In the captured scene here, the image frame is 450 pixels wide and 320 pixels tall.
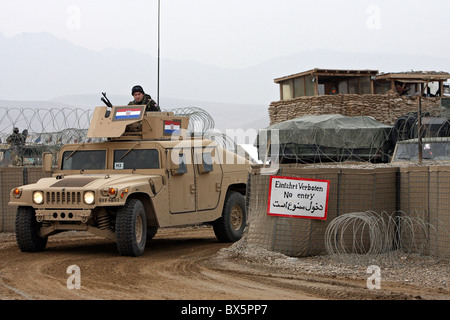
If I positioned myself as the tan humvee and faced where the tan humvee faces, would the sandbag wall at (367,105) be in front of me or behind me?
behind

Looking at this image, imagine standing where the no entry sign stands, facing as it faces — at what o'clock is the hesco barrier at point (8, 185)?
The hesco barrier is roughly at 4 o'clock from the no entry sign.

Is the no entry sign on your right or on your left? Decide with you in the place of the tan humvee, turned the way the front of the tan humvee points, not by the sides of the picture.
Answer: on your left

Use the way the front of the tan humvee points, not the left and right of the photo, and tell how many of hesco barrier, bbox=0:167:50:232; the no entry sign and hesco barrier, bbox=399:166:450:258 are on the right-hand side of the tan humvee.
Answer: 1

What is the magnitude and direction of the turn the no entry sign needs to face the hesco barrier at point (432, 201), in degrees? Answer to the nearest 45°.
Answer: approximately 90° to its left

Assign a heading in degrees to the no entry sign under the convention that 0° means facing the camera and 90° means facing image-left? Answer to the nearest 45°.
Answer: approximately 0°

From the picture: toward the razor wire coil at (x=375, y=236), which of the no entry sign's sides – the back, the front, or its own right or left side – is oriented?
left

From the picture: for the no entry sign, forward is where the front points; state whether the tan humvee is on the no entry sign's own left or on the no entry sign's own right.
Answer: on the no entry sign's own right

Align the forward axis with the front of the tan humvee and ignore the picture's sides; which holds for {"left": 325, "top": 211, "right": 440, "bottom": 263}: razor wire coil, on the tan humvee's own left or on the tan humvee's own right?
on the tan humvee's own left

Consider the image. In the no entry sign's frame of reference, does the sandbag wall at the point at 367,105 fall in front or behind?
behind

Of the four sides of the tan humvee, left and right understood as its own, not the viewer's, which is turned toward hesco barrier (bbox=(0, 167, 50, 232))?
right
